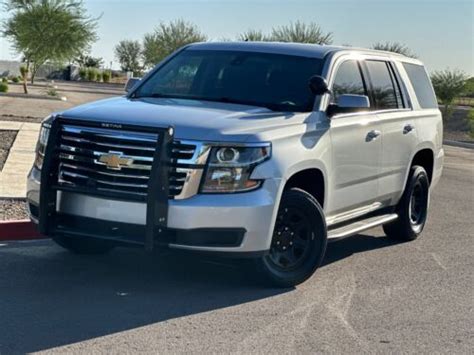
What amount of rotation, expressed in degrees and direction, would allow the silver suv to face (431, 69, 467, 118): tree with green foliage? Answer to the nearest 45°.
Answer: approximately 135° to its right

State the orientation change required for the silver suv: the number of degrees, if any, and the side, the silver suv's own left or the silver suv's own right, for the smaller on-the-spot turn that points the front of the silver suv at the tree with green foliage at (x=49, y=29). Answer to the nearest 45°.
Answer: approximately 135° to the silver suv's own right

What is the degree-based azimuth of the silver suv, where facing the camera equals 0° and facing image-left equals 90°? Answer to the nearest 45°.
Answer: approximately 45°
